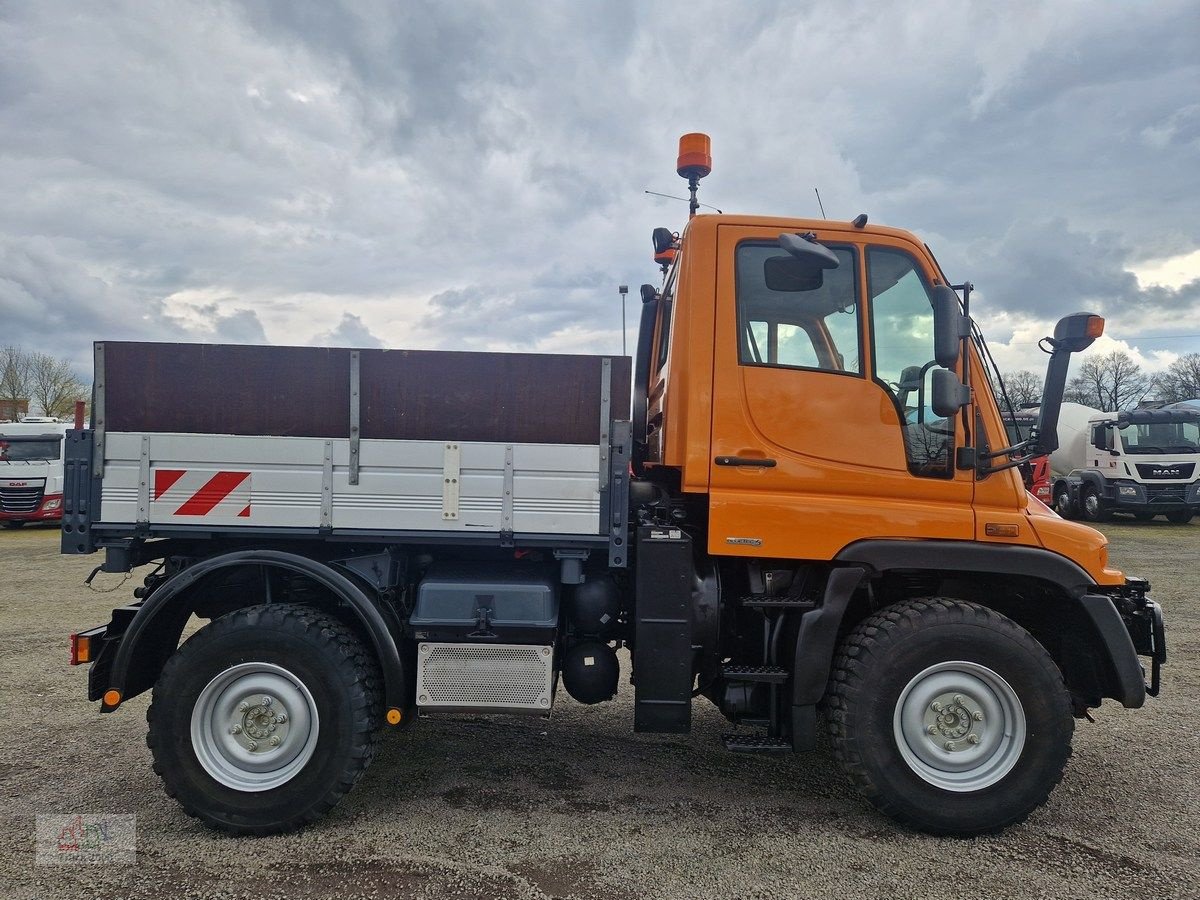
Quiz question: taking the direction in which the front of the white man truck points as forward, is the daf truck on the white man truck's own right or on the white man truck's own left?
on the white man truck's own right

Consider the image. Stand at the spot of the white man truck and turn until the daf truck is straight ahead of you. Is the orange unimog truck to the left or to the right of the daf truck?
left

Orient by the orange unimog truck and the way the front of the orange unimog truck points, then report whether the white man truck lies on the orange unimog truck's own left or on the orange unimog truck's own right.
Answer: on the orange unimog truck's own left

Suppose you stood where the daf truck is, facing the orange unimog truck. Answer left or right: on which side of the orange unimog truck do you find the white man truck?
left

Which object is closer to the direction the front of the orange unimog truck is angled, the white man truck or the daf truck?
the white man truck

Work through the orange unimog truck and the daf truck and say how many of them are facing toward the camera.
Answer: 1

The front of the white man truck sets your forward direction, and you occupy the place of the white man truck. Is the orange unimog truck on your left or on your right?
on your right

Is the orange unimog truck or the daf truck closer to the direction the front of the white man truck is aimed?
the orange unimog truck

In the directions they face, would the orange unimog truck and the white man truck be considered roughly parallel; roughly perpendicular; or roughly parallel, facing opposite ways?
roughly perpendicular

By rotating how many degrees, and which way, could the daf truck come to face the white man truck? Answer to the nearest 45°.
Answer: approximately 45° to its left

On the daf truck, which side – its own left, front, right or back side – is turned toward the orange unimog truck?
front

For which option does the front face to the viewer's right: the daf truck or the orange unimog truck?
the orange unimog truck

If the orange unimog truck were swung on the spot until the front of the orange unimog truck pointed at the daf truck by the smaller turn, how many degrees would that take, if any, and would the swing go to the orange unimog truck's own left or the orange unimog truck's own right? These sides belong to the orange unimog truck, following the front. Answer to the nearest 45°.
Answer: approximately 135° to the orange unimog truck's own left

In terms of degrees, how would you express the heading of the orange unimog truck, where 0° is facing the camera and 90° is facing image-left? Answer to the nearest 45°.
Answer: approximately 270°
